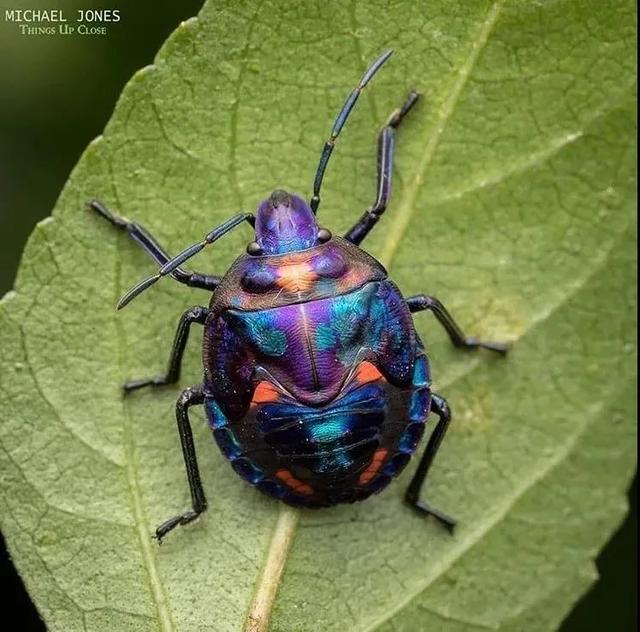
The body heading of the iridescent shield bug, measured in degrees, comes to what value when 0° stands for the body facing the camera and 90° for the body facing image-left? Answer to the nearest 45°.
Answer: approximately 180°
